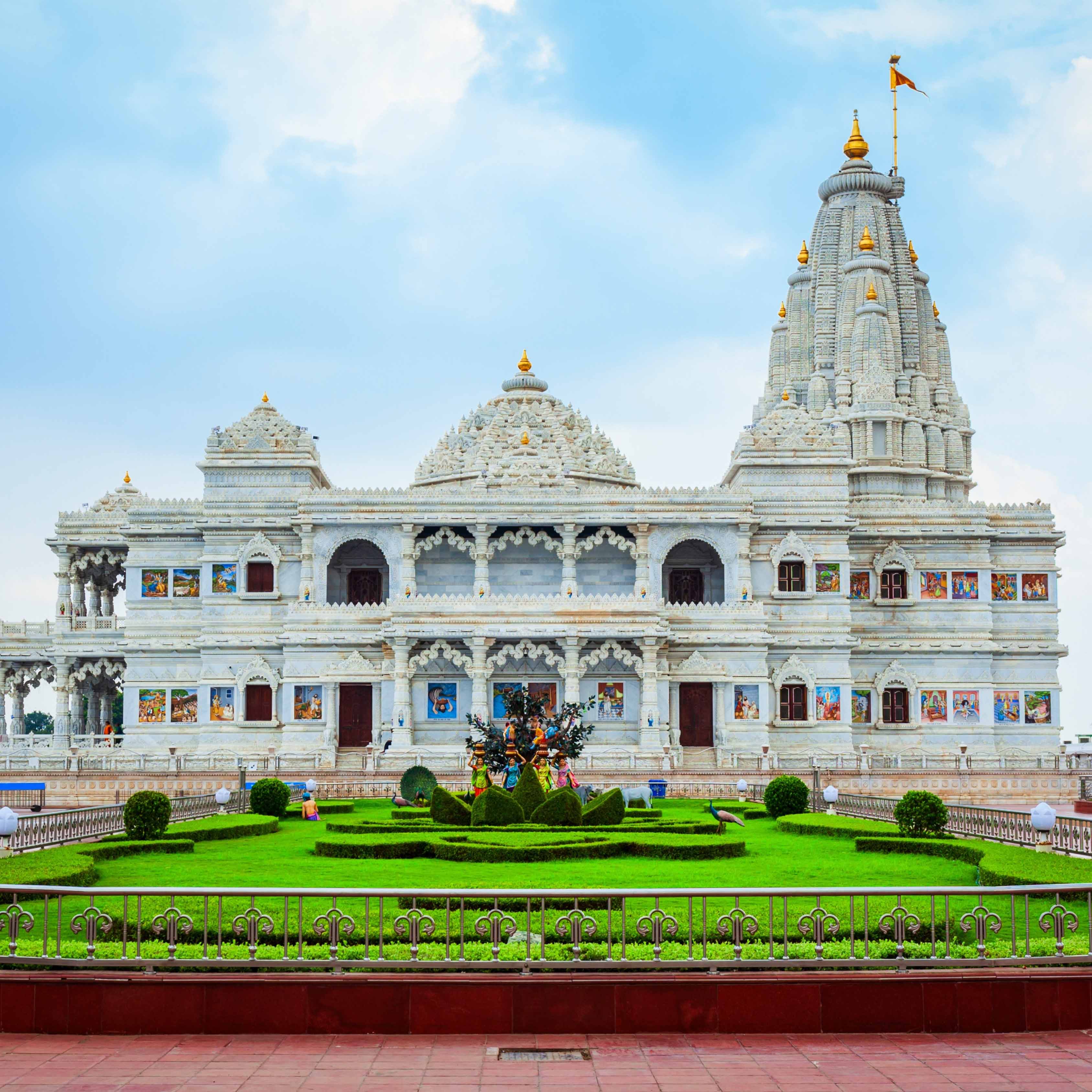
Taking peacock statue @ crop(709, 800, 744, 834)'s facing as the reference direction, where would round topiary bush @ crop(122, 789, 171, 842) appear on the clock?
The round topiary bush is roughly at 11 o'clock from the peacock statue.

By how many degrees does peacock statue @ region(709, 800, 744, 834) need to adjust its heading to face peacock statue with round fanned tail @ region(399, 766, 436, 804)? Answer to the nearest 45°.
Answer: approximately 45° to its right

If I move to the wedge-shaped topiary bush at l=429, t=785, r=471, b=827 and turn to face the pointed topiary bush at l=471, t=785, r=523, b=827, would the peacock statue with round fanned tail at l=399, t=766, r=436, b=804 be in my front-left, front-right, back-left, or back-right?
back-left

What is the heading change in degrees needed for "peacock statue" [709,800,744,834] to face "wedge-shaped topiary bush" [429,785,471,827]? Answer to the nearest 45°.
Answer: approximately 45° to its left

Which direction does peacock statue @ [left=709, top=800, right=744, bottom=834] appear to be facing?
to the viewer's left

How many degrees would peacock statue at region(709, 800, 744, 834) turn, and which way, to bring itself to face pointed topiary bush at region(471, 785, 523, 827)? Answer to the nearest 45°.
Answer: approximately 45° to its left

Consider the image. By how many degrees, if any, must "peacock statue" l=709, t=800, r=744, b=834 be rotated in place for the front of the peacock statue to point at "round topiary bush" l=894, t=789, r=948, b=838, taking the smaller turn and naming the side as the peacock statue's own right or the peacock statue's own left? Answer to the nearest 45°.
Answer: approximately 135° to the peacock statue's own left

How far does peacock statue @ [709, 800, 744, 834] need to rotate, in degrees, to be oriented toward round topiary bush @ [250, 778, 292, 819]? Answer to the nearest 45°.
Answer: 0° — it already faces it

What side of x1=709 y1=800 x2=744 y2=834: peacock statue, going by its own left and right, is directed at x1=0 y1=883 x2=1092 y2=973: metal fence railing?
left
